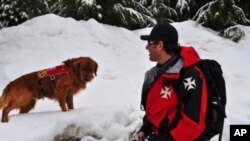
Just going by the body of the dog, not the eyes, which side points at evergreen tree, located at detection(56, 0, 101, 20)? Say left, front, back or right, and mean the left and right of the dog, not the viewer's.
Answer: left

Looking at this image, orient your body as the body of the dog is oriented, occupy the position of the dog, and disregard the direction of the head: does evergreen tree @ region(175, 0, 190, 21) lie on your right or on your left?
on your left

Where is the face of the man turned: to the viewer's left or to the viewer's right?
to the viewer's left

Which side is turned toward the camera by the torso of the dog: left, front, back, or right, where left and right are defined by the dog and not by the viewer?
right

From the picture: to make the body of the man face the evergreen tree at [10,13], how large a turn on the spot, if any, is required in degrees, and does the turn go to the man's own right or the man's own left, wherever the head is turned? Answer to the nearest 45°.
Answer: approximately 90° to the man's own right

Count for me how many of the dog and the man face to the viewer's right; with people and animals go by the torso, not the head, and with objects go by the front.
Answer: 1

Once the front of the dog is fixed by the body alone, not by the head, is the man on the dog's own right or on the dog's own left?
on the dog's own right

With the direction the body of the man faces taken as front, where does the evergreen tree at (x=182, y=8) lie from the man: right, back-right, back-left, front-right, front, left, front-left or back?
back-right

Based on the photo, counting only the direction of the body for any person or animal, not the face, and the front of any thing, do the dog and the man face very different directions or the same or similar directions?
very different directions

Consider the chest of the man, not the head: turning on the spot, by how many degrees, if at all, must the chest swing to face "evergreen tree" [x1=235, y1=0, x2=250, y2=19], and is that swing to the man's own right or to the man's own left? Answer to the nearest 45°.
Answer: approximately 135° to the man's own right
